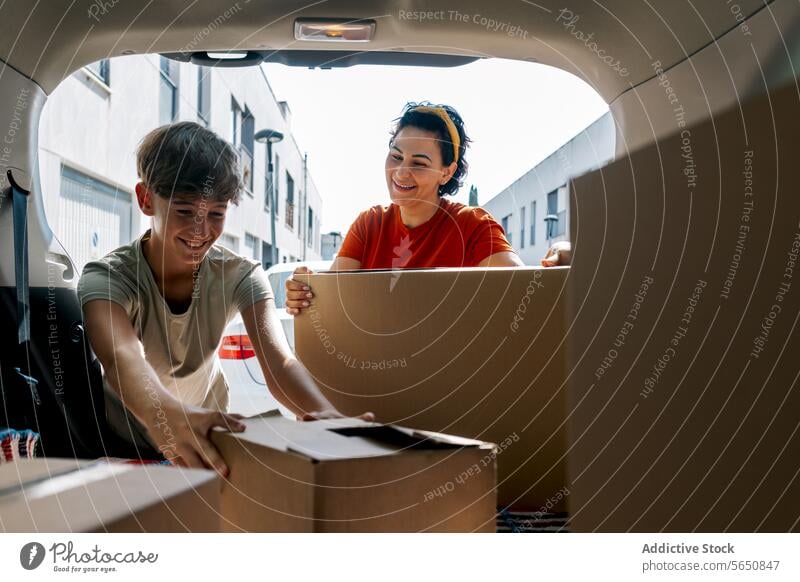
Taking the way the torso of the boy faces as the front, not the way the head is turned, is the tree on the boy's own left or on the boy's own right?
on the boy's own left

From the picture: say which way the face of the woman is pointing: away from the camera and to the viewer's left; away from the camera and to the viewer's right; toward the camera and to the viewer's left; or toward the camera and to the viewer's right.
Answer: toward the camera and to the viewer's left

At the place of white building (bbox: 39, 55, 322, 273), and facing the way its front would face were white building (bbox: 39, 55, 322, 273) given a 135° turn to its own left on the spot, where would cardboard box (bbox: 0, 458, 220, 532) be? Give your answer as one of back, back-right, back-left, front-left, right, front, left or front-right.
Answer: back

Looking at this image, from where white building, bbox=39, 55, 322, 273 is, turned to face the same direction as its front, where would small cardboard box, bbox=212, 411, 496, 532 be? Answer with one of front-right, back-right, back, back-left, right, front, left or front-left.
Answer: front-right

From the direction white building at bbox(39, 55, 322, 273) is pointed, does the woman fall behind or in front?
in front

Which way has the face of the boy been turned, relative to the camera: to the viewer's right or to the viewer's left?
to the viewer's right

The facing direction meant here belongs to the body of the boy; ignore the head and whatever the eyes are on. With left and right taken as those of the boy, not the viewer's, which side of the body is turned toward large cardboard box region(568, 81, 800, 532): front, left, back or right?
front

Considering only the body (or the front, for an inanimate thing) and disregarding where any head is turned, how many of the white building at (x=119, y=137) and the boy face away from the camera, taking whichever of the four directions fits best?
0

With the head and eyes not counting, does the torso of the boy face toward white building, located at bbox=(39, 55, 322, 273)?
no

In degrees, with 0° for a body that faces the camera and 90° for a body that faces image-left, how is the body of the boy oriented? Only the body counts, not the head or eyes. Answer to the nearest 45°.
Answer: approximately 315°

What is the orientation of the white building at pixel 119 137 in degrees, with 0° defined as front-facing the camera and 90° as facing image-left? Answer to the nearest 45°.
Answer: approximately 315°

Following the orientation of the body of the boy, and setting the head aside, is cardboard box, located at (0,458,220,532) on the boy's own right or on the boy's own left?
on the boy's own right
